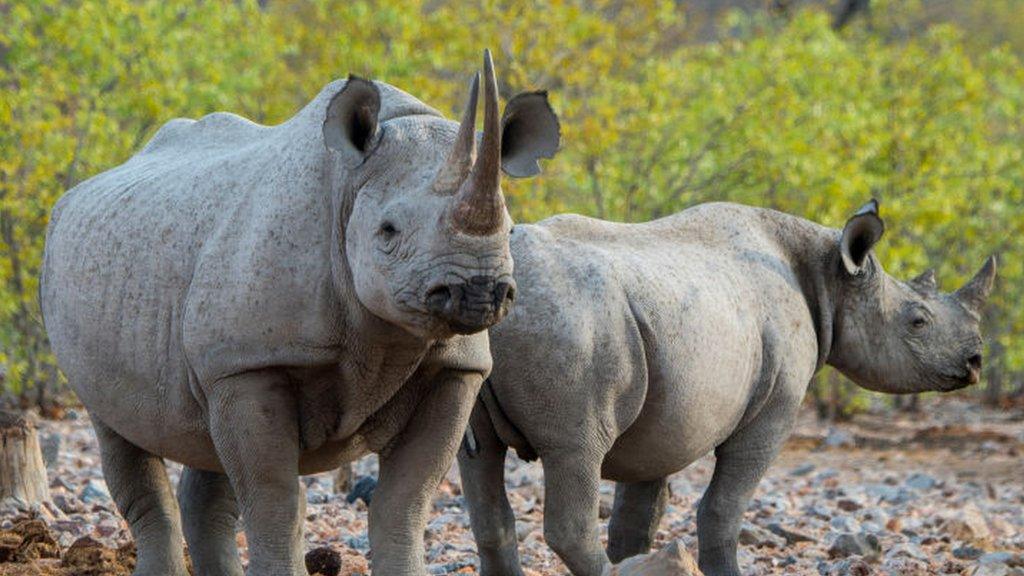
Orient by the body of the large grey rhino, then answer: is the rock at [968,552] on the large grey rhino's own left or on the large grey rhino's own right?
on the large grey rhino's own left

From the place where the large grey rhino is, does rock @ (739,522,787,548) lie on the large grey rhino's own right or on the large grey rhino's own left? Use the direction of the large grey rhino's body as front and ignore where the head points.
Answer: on the large grey rhino's own left

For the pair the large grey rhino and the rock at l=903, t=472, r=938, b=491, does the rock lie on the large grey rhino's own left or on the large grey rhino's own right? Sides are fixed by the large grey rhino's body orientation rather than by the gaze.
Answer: on the large grey rhino's own left

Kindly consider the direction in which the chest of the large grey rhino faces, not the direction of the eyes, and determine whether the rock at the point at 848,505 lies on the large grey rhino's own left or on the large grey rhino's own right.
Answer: on the large grey rhino's own left

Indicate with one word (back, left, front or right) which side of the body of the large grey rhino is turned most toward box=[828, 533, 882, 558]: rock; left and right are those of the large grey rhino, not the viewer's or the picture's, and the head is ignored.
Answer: left

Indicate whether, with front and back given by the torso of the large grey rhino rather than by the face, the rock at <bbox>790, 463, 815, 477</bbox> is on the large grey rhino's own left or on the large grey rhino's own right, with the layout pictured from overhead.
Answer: on the large grey rhino's own left

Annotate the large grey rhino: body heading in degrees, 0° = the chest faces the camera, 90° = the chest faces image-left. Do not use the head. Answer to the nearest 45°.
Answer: approximately 315°

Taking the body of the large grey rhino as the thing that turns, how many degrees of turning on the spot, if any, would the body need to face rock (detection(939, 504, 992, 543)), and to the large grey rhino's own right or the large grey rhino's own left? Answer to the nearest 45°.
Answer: approximately 90° to the large grey rhino's own left

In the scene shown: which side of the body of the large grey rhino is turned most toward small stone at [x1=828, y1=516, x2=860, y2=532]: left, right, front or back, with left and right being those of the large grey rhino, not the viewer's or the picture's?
left
